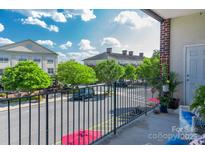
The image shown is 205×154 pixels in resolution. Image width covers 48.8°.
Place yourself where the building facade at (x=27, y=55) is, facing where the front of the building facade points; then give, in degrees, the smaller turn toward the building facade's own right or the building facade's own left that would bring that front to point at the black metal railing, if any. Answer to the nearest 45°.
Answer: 0° — it already faces it

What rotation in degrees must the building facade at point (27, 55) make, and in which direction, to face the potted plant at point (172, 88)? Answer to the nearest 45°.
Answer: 0° — it already faces it

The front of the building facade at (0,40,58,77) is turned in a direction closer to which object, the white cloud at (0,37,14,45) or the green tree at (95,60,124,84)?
the green tree

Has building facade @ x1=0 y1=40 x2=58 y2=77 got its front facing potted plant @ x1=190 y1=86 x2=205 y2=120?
yes

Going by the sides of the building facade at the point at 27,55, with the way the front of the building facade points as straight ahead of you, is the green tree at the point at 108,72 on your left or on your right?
on your left

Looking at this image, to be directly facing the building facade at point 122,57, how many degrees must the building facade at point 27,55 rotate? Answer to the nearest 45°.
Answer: approximately 90° to its left

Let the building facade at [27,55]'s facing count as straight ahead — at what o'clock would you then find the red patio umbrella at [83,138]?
The red patio umbrella is roughly at 12 o'clock from the building facade.

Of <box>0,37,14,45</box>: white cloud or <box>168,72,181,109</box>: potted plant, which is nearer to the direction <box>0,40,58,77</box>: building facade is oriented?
the potted plant

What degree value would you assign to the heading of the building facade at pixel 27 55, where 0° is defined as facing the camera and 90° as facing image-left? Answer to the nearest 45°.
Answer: approximately 0°

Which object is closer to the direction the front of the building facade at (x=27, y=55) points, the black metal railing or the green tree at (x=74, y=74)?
the black metal railing
